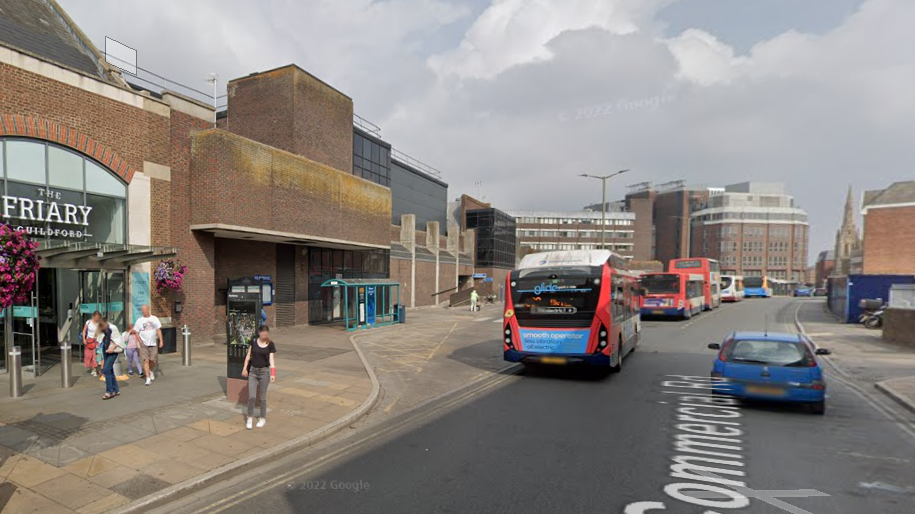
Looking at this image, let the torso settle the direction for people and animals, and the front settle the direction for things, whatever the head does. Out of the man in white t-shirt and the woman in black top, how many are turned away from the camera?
0

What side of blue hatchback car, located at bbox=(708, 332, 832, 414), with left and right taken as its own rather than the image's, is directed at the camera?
back

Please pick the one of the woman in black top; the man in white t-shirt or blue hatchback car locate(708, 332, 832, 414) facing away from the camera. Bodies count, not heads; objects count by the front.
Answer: the blue hatchback car

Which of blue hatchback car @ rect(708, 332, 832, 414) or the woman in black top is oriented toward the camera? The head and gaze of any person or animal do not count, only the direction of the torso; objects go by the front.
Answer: the woman in black top

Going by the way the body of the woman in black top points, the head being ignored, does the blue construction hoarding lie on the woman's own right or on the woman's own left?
on the woman's own left

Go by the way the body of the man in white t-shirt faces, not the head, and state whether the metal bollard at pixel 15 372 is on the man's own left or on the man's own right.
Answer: on the man's own right

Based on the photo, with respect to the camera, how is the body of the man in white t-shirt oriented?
toward the camera

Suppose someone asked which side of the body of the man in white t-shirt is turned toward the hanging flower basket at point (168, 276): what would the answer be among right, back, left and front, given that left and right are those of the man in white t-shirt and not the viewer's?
back

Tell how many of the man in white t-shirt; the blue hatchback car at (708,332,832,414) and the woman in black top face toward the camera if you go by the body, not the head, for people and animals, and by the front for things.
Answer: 2

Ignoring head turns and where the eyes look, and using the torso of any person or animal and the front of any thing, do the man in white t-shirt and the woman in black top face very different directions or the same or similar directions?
same or similar directions

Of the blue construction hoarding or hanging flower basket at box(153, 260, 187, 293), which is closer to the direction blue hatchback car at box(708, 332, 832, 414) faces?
the blue construction hoarding

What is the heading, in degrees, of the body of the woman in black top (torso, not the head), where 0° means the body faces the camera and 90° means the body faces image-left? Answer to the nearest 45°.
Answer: approximately 0°
